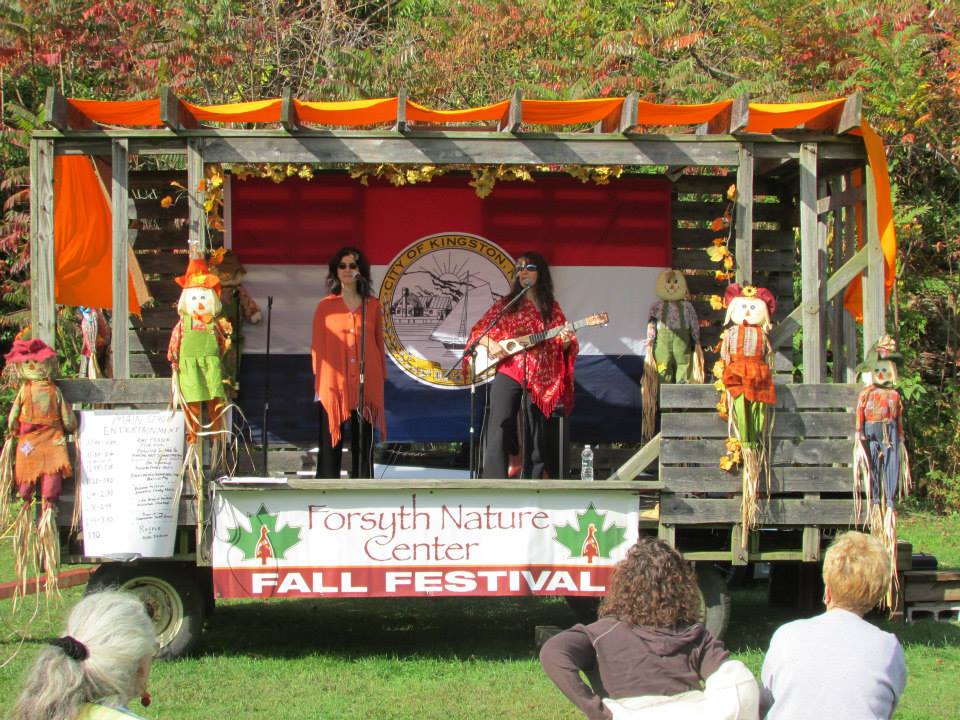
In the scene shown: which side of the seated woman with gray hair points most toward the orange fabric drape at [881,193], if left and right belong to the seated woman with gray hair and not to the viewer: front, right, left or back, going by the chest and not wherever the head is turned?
front

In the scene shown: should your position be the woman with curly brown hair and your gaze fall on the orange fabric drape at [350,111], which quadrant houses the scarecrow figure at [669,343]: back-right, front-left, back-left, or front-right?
front-right

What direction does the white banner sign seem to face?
toward the camera

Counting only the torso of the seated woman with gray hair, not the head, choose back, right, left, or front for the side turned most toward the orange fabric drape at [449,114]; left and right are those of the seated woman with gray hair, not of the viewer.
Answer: front

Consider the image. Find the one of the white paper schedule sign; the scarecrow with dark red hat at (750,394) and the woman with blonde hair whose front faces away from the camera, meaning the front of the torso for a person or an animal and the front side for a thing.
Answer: the woman with blonde hair

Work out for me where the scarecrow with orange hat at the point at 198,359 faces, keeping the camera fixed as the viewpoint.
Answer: facing the viewer

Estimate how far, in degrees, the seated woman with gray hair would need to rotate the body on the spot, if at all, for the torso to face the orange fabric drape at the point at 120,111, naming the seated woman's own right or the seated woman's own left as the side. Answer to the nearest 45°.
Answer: approximately 45° to the seated woman's own left

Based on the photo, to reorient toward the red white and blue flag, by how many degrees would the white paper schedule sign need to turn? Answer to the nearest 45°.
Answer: approximately 135° to its left

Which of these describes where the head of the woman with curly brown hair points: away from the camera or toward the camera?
away from the camera

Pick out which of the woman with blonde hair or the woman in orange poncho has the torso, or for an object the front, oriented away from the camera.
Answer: the woman with blonde hair

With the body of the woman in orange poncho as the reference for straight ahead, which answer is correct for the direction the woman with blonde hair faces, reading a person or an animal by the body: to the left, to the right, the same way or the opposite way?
the opposite way

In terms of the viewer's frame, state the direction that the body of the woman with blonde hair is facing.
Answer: away from the camera

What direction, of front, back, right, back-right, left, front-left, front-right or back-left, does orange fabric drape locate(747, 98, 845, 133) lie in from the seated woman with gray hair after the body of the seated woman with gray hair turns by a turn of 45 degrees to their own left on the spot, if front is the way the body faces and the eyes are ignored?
front-right

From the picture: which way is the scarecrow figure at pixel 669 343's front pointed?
toward the camera

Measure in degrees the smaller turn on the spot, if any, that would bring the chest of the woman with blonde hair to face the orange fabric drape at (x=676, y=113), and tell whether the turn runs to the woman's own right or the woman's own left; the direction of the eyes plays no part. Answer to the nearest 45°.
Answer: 0° — they already face it

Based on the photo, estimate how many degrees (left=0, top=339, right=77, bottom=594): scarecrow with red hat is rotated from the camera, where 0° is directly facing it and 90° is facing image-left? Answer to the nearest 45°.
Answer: approximately 0°

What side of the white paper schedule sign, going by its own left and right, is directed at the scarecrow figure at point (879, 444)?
left
